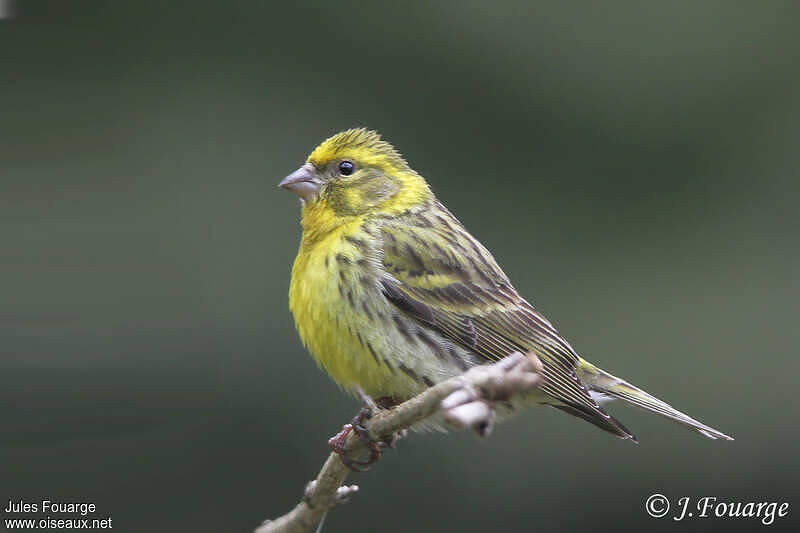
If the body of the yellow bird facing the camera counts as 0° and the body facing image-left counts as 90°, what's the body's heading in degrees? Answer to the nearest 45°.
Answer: approximately 90°
